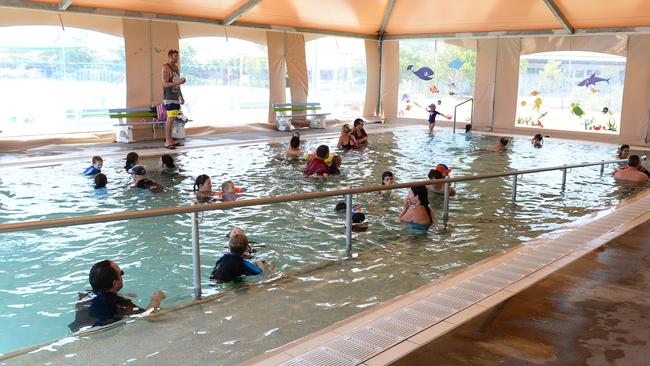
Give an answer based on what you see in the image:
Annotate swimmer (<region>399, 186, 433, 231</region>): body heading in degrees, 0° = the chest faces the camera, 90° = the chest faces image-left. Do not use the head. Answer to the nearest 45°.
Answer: approximately 135°

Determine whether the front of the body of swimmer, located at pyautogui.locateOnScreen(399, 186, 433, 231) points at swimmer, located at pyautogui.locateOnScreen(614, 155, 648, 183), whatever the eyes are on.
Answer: no

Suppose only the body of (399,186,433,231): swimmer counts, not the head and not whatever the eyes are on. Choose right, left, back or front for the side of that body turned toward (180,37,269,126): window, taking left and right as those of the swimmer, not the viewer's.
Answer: front

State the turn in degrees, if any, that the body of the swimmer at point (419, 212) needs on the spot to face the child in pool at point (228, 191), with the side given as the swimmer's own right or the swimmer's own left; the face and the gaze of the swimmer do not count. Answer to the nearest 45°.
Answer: approximately 45° to the swimmer's own left

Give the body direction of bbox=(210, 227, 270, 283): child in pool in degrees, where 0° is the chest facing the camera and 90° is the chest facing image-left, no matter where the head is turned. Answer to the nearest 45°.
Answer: approximately 225°

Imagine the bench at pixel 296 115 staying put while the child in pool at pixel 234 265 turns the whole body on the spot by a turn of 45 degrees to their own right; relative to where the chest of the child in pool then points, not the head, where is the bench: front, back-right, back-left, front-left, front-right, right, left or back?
left

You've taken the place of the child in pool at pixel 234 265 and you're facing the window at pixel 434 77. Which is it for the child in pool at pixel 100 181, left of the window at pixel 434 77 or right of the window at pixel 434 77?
left

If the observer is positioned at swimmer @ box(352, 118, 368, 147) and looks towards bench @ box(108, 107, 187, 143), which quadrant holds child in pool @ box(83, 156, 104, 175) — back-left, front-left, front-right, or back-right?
front-left

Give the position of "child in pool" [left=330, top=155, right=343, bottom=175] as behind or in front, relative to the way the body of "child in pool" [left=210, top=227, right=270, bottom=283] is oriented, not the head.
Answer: in front
